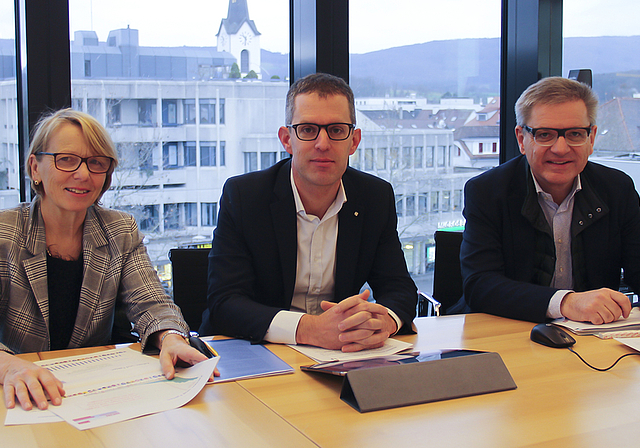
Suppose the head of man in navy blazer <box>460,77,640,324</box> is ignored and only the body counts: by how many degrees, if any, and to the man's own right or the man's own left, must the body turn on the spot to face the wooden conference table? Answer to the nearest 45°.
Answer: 0° — they already face it

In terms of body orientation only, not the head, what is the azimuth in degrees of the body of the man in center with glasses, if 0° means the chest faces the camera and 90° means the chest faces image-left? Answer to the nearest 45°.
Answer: approximately 0°

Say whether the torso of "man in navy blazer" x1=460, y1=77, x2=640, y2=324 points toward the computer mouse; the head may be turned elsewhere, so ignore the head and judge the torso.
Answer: yes

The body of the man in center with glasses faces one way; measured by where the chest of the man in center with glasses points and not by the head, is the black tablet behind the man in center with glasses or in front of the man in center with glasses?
in front

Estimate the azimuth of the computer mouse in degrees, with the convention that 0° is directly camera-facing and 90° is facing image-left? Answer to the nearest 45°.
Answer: approximately 315°

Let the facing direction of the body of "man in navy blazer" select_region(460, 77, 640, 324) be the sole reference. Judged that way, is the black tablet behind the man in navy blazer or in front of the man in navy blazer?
in front
